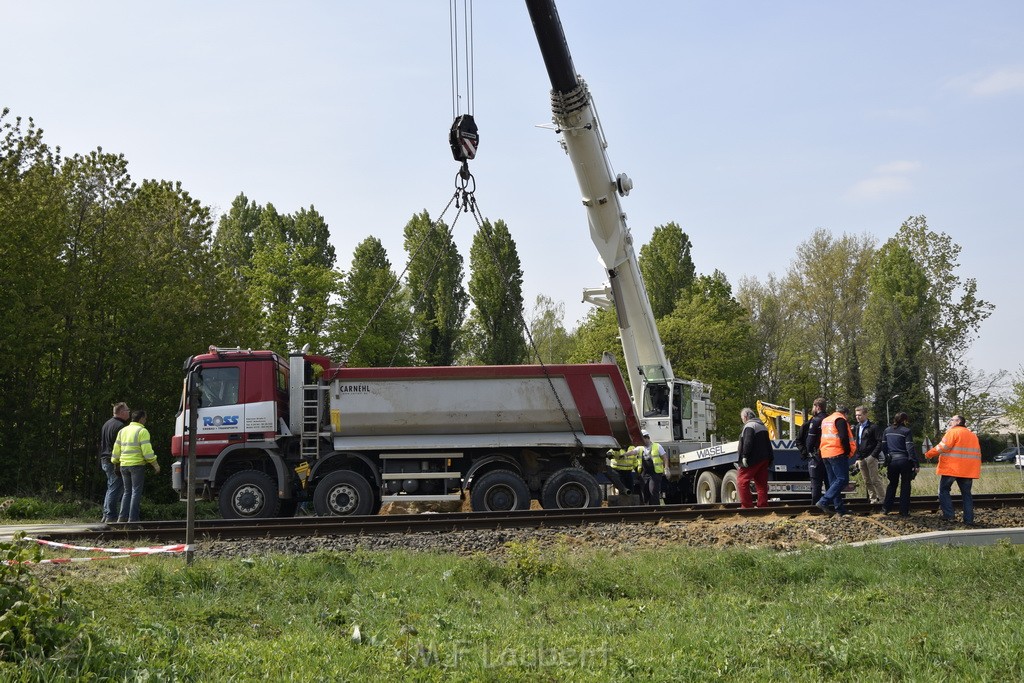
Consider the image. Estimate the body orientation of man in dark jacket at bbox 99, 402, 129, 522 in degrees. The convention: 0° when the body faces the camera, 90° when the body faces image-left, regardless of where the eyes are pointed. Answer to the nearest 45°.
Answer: approximately 270°

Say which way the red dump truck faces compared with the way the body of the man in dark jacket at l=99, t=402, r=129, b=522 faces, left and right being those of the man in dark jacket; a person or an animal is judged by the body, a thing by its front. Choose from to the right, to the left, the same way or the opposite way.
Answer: the opposite way

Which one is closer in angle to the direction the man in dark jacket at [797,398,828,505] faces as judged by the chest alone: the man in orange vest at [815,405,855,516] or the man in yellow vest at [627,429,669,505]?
the man in yellow vest

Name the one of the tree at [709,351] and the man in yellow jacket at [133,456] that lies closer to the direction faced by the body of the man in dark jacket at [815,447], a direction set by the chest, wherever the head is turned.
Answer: the man in yellow jacket

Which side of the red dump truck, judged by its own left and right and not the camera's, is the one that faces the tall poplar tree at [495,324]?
right

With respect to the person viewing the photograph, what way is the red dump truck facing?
facing to the left of the viewer

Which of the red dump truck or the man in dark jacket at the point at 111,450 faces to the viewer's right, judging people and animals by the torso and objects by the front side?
the man in dark jacket

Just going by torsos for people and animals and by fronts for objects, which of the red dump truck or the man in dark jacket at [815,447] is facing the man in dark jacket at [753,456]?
the man in dark jacket at [815,447]

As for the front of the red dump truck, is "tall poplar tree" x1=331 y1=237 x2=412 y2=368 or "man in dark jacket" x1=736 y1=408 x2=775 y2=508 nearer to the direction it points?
the tall poplar tree
